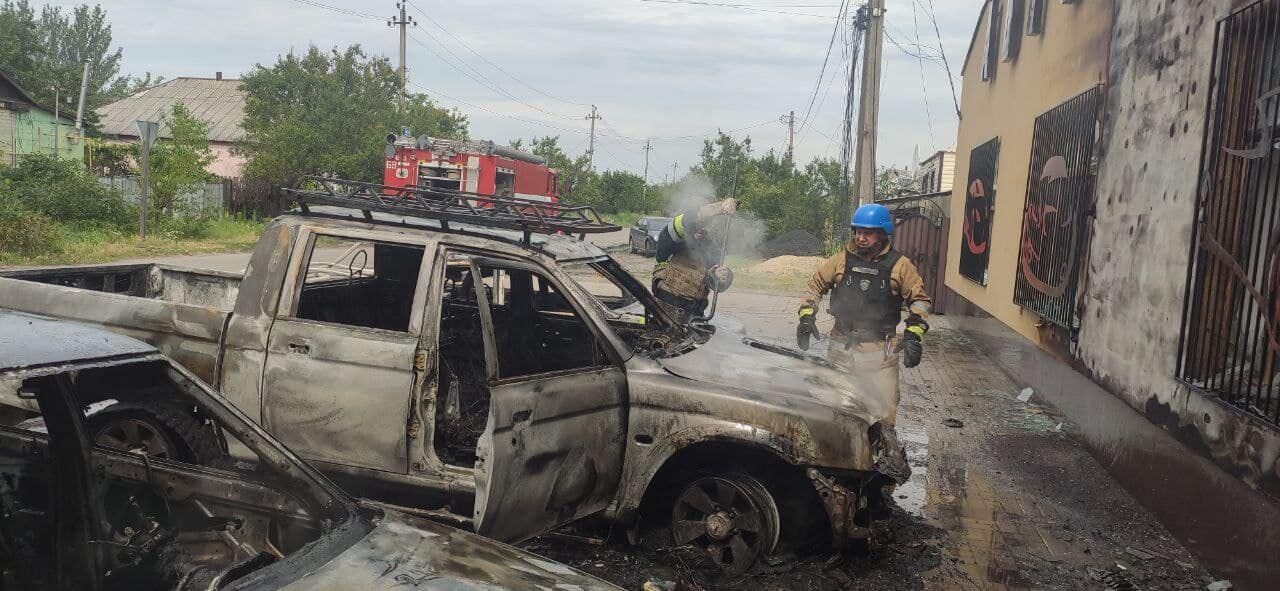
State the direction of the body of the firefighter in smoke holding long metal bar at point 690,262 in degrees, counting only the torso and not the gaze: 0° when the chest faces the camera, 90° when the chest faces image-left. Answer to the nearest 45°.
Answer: approximately 315°

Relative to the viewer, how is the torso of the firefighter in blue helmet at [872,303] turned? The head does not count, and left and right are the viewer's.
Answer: facing the viewer

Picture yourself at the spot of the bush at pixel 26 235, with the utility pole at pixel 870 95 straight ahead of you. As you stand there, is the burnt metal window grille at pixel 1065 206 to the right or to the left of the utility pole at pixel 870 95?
right

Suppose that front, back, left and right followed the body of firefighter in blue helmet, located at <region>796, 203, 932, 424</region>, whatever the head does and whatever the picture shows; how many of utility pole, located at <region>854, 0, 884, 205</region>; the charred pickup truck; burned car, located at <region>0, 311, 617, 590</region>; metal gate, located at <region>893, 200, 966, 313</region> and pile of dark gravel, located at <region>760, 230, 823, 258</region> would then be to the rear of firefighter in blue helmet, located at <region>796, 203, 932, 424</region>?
3

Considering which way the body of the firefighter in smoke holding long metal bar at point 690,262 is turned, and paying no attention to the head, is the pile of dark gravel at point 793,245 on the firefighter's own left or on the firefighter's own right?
on the firefighter's own left

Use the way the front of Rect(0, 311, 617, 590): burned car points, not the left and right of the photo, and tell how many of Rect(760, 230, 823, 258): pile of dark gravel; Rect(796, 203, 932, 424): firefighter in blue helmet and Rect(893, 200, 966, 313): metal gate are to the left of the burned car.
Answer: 3

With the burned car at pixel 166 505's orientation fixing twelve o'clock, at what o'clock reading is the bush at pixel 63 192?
The bush is roughly at 7 o'clock from the burned car.

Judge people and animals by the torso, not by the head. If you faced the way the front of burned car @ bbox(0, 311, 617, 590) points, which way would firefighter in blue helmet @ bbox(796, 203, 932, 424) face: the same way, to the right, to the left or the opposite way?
to the right

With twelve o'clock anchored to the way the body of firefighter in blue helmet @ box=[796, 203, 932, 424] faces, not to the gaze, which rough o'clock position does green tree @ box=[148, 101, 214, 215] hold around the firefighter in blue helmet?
The green tree is roughly at 4 o'clock from the firefighter in blue helmet.

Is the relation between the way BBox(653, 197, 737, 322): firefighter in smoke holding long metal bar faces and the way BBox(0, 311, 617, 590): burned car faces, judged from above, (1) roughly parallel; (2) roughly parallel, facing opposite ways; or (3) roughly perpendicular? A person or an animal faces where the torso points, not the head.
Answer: roughly parallel

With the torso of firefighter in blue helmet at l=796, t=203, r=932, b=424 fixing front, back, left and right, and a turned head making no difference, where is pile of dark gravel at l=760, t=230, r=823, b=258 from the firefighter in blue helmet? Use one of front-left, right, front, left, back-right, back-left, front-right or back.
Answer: back

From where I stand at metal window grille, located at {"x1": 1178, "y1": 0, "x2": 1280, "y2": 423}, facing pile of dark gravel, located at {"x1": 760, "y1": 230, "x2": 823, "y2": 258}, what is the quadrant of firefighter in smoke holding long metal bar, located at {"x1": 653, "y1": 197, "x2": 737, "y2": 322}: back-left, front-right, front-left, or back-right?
front-left

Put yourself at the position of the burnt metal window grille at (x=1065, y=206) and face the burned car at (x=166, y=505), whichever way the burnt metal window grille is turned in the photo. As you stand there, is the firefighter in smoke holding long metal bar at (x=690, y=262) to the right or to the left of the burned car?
right

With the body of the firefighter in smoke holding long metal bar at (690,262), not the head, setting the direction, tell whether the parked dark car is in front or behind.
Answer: behind
